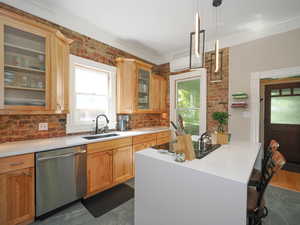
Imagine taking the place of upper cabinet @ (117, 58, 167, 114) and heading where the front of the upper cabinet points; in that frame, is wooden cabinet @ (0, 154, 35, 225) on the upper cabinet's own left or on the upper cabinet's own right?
on the upper cabinet's own right

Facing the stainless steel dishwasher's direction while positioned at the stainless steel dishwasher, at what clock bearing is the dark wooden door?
The dark wooden door is roughly at 11 o'clock from the stainless steel dishwasher.

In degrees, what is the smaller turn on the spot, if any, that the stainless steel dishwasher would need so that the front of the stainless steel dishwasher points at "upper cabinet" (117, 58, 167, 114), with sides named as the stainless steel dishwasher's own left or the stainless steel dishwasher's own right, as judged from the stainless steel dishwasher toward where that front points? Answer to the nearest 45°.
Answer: approximately 90° to the stainless steel dishwasher's own left

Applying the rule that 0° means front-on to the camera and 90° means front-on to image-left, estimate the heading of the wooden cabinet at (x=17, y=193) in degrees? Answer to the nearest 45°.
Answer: approximately 315°

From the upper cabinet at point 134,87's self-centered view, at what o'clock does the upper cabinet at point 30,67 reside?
the upper cabinet at point 30,67 is roughly at 3 o'clock from the upper cabinet at point 134,87.

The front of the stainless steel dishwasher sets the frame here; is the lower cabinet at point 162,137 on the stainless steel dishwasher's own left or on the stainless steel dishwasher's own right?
on the stainless steel dishwasher's own left

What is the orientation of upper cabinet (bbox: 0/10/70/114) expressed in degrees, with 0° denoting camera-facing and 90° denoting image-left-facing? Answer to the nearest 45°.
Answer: approximately 315°

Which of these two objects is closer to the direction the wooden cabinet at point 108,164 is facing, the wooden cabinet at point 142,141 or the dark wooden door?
the dark wooden door
